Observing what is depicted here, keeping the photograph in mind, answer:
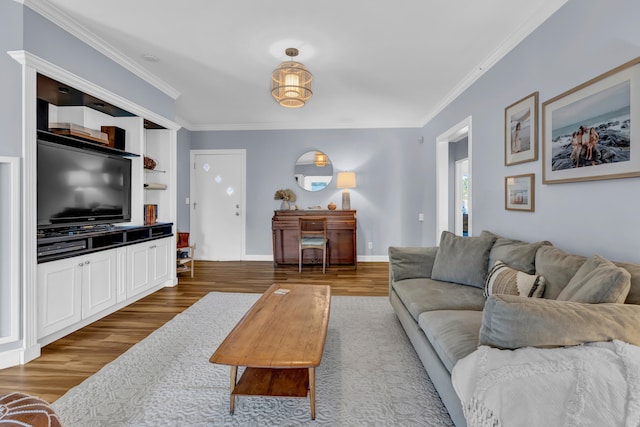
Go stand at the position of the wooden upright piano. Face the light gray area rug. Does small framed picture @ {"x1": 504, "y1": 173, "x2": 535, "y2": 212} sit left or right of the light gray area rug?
left

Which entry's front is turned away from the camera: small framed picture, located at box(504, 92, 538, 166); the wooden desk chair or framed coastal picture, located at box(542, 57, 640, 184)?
the wooden desk chair

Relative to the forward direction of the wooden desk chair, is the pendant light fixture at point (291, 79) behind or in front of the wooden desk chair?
behind

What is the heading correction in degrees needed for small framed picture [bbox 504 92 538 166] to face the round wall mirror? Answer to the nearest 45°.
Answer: approximately 90° to its right

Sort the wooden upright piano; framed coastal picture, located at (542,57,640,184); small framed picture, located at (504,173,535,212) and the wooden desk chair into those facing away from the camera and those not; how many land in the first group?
1

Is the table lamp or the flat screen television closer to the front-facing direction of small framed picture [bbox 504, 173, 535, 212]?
the flat screen television

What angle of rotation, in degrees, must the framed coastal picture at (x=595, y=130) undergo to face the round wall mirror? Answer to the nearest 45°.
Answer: approximately 90° to its right

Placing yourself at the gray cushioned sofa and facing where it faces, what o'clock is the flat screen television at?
The flat screen television is roughly at 1 o'clock from the gray cushioned sofa.

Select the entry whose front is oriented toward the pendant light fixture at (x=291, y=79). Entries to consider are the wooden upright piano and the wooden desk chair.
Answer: the wooden upright piano

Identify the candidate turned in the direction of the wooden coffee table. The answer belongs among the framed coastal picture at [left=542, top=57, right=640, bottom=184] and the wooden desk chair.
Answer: the framed coastal picture

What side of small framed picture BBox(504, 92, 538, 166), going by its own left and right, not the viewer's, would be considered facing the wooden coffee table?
front

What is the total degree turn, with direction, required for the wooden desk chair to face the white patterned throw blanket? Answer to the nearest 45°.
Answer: approximately 180°

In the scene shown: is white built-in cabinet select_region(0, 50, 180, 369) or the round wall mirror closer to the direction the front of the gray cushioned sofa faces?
the white built-in cabinet

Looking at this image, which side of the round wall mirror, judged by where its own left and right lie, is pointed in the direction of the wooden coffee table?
front

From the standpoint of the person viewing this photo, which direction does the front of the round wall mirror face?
facing the viewer

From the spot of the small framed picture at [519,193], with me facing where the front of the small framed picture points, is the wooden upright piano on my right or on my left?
on my right

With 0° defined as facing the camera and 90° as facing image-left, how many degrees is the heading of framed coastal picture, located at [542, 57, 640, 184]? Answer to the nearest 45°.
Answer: approximately 45°

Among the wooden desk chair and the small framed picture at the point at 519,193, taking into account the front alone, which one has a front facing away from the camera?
the wooden desk chair

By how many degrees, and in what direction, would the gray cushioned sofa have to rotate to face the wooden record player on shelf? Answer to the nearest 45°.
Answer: approximately 45° to its right

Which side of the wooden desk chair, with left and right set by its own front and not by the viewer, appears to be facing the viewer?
back

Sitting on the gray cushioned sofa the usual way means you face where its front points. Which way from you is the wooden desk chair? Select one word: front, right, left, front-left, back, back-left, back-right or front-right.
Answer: right
